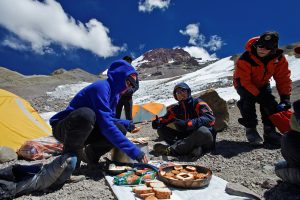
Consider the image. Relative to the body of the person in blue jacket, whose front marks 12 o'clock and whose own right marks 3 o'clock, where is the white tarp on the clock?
The white tarp is roughly at 1 o'clock from the person in blue jacket.

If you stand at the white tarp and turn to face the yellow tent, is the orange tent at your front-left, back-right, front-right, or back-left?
front-right

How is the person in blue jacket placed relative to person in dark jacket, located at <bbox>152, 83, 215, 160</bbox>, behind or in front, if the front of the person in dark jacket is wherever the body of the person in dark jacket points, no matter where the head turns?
in front

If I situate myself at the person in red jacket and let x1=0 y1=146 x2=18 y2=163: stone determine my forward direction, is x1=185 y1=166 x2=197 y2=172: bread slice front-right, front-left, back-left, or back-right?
front-left

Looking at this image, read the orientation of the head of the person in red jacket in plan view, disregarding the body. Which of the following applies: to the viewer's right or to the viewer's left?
to the viewer's left

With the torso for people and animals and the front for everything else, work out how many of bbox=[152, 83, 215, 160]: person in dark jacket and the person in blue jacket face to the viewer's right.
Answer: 1

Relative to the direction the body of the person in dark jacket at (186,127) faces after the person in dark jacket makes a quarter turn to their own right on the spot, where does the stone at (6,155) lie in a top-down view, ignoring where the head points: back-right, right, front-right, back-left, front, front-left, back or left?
front-left

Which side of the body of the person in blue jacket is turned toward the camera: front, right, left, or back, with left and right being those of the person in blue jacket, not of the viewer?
right

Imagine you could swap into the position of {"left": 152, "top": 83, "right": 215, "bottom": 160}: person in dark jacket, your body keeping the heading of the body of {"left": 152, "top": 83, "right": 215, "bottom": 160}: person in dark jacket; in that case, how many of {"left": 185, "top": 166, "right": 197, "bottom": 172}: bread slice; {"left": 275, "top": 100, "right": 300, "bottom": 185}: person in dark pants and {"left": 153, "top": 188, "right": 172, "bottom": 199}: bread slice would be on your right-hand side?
0

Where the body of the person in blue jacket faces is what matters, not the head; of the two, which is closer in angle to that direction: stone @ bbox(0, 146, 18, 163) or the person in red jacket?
the person in red jacket

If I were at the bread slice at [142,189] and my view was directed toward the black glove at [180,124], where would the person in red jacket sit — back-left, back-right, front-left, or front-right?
front-right

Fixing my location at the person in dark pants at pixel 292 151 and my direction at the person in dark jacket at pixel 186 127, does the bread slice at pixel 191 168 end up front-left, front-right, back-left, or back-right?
front-left
